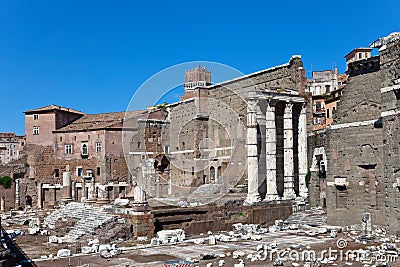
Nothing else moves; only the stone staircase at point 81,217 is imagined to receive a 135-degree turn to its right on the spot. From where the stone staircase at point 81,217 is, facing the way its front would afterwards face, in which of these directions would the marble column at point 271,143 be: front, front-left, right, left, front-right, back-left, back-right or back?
right

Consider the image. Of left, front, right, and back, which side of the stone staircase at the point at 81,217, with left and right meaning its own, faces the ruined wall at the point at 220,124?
back

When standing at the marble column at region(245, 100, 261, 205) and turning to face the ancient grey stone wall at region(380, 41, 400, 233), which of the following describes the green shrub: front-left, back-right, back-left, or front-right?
back-right

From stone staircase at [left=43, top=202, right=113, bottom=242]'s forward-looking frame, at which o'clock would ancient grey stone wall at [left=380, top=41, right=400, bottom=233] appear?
The ancient grey stone wall is roughly at 9 o'clock from the stone staircase.

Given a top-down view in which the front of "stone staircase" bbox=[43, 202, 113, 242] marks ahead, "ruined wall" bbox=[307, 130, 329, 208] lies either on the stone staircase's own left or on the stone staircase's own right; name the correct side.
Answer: on the stone staircase's own left
